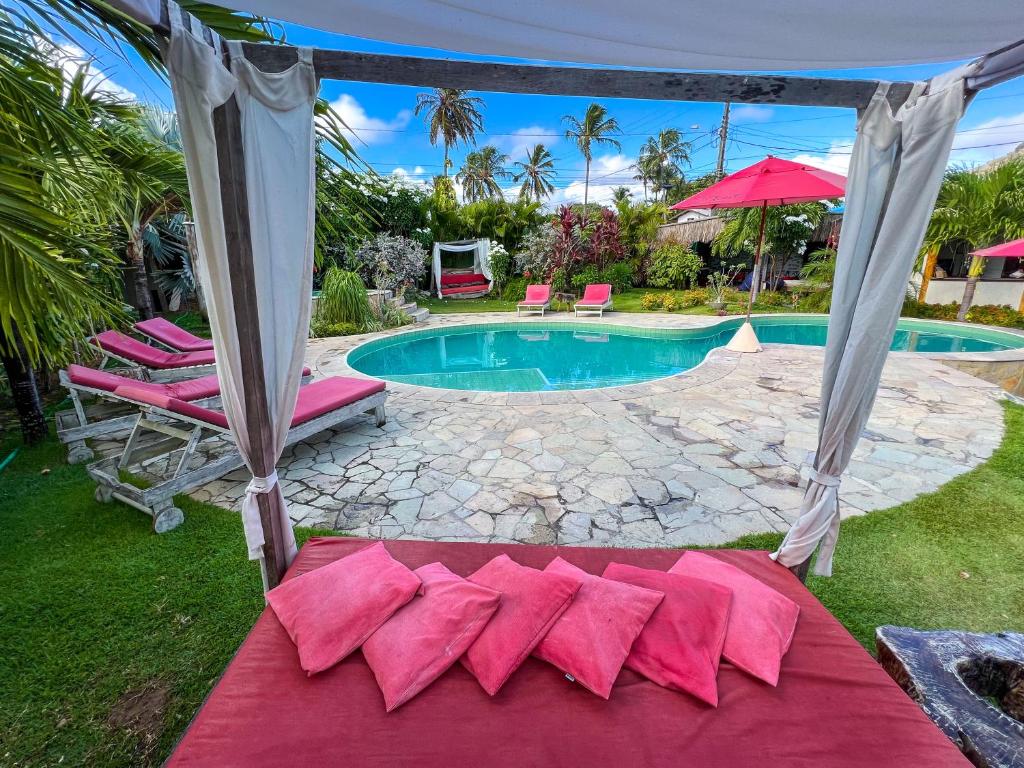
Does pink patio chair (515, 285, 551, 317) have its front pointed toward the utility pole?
no

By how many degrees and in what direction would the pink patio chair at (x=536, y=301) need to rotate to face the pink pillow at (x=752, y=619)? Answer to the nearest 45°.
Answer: approximately 45° to its left

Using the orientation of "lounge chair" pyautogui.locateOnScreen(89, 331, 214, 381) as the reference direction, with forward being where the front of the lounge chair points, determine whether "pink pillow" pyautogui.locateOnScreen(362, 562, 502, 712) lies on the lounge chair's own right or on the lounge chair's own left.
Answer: on the lounge chair's own right

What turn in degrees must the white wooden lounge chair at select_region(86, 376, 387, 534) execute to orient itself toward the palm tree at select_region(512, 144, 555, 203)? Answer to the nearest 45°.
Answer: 0° — it already faces it

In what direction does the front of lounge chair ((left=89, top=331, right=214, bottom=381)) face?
to the viewer's right

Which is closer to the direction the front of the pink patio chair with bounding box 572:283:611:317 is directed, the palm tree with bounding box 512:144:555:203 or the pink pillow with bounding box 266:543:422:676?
the pink pillow

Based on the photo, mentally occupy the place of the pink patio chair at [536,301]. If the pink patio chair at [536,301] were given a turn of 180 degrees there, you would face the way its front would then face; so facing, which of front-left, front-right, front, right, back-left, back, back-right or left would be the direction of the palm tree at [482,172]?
front-left

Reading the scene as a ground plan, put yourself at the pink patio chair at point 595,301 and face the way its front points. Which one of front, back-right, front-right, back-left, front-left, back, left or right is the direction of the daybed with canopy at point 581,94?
front-left

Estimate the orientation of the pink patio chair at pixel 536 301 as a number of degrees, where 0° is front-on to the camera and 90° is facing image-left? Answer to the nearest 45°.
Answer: approximately 45°

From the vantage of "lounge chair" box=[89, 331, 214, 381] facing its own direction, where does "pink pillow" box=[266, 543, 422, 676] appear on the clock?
The pink pillow is roughly at 3 o'clock from the lounge chair.

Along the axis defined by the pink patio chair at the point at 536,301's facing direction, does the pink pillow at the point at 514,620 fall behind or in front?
in front

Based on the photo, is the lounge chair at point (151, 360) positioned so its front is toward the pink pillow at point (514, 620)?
no

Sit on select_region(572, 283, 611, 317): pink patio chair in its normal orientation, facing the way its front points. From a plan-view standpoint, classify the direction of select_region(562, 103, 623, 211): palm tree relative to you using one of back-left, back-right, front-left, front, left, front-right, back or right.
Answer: back-right

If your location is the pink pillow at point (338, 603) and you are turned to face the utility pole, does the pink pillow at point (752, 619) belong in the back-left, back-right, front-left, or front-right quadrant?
front-right

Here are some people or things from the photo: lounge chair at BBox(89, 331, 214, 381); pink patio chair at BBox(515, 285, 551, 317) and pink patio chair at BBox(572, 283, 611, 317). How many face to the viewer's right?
1

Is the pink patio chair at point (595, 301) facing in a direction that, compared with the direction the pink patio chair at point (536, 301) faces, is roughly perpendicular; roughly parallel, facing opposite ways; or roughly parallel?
roughly parallel

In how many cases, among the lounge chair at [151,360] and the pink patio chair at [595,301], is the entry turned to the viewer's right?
1

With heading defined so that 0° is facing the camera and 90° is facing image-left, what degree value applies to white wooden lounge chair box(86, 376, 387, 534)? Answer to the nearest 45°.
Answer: approximately 225°
